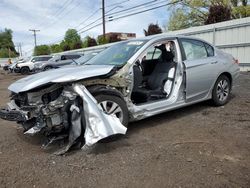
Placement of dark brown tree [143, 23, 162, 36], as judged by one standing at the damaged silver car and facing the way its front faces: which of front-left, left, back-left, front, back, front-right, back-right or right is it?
back-right

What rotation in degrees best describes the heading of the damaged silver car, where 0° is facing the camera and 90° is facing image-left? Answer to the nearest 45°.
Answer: approximately 45°

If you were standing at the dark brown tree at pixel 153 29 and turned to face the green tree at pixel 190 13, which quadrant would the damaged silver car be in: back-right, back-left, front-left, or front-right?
front-right

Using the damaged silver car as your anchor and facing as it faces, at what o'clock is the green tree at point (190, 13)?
The green tree is roughly at 5 o'clock from the damaged silver car.
